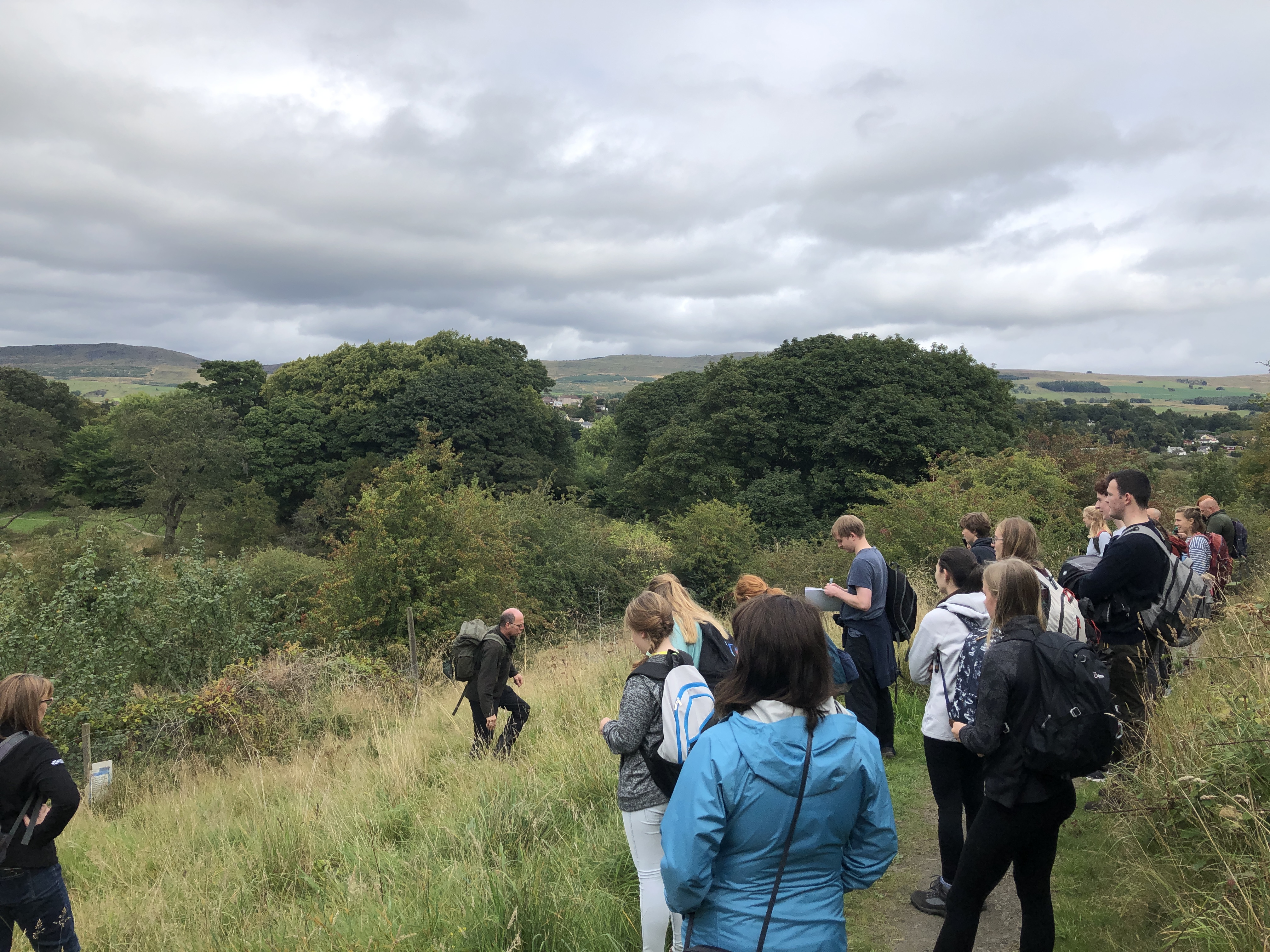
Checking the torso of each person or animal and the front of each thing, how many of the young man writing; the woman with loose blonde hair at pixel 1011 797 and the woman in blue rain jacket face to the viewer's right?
0

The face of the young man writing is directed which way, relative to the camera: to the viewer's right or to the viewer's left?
to the viewer's left

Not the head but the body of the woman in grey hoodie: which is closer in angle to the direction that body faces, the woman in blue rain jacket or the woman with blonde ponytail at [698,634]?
the woman with blonde ponytail

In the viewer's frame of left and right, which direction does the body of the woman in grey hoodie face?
facing to the left of the viewer

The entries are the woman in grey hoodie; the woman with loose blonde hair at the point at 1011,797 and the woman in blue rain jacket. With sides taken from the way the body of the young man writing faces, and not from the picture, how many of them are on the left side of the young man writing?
3

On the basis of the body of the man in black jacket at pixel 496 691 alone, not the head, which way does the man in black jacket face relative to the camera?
to the viewer's right

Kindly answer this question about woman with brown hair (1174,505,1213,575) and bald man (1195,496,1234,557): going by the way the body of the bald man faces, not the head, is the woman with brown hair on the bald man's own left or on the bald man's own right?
on the bald man's own left

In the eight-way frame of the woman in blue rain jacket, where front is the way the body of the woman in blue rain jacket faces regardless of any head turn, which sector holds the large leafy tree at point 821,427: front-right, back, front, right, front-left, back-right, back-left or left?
front

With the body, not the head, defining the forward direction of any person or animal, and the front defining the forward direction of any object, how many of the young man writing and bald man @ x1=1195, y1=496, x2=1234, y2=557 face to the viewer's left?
2

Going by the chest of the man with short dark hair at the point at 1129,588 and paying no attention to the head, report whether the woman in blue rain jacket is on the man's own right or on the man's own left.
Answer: on the man's own left

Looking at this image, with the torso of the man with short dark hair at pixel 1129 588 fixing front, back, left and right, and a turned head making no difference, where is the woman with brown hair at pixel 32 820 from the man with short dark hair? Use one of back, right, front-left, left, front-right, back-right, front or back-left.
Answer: front-left

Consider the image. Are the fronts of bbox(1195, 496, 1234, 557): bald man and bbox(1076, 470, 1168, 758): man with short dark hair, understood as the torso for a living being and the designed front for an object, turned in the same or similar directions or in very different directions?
same or similar directions

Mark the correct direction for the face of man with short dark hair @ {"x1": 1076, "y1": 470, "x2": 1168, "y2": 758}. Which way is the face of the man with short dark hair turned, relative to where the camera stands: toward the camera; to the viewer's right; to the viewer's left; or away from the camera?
to the viewer's left

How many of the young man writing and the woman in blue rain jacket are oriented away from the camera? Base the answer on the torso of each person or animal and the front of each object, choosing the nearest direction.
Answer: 1

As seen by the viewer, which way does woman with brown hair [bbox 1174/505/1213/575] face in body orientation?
to the viewer's left

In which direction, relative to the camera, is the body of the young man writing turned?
to the viewer's left
